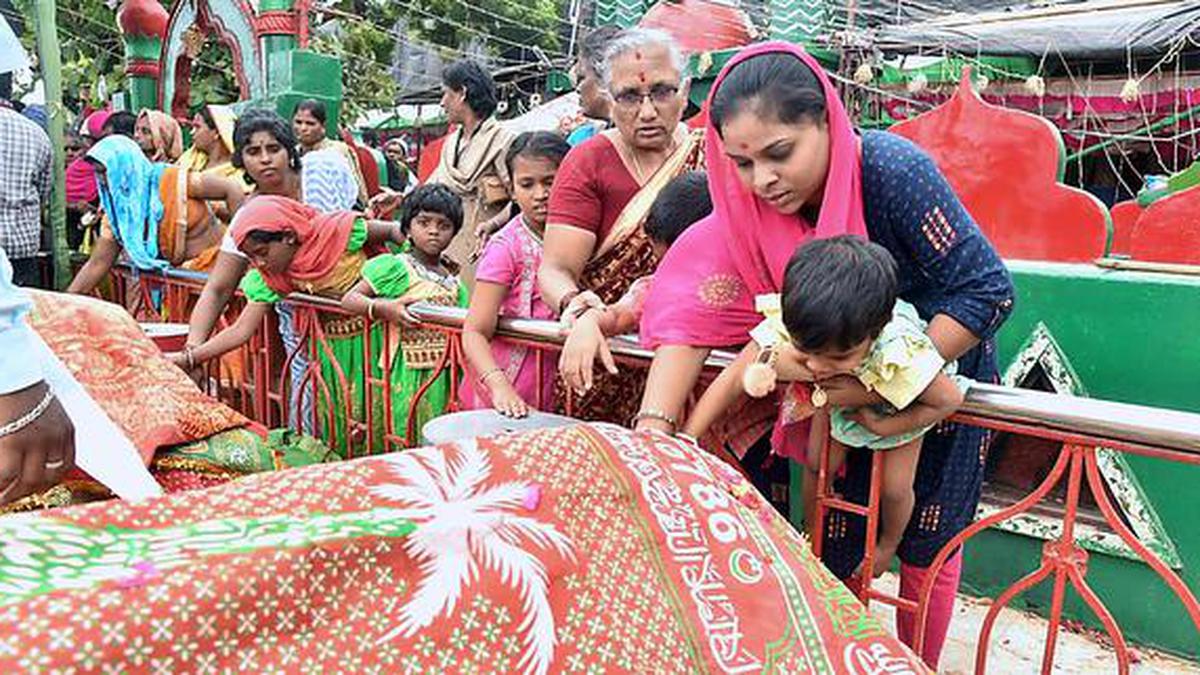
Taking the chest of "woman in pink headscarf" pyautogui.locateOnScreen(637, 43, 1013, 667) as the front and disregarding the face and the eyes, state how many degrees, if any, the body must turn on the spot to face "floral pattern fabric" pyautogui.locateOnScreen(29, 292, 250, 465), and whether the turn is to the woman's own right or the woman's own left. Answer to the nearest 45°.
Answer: approximately 45° to the woman's own right

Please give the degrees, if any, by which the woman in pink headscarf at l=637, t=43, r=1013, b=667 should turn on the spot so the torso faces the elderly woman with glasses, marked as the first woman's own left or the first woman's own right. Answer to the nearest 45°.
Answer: approximately 90° to the first woman's own right

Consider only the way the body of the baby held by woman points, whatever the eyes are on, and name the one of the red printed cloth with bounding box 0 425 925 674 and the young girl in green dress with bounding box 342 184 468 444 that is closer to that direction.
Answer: the red printed cloth

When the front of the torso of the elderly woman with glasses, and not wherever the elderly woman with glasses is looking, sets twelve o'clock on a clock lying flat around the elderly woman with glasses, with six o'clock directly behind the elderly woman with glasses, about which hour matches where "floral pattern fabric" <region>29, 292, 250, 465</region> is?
The floral pattern fabric is roughly at 3 o'clock from the elderly woman with glasses.

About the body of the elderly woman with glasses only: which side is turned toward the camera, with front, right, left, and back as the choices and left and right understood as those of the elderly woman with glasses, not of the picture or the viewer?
front

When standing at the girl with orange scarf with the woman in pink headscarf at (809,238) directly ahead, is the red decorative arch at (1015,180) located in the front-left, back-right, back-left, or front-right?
front-left

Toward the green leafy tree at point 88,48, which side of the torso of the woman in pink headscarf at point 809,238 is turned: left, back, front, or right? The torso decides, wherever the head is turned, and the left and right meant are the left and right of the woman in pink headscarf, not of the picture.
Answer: right

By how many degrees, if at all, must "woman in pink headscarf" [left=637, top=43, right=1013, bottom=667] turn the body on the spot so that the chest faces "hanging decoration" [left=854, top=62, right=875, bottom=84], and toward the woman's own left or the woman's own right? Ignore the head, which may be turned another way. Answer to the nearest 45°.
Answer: approximately 135° to the woman's own right

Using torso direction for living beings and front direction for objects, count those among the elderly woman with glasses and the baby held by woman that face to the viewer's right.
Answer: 0

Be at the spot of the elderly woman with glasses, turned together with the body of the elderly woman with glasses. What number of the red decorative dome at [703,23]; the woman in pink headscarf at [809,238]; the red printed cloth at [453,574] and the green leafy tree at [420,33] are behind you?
2

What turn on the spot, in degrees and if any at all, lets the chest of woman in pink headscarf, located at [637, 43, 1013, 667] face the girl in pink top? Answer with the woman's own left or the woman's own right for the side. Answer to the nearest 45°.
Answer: approximately 90° to the woman's own right

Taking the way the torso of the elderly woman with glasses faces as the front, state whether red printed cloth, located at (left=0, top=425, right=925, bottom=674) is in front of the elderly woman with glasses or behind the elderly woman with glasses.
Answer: in front

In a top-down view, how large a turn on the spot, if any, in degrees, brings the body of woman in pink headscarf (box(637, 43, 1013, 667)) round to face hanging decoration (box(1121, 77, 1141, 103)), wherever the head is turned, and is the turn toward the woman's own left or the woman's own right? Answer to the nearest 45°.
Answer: approximately 135° to the woman's own right

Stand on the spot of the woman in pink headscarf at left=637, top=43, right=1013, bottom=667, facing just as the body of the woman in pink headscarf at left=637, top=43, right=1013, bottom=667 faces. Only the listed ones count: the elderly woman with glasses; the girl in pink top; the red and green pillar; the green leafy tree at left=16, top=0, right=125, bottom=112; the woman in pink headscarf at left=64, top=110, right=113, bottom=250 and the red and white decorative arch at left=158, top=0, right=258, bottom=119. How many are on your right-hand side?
6

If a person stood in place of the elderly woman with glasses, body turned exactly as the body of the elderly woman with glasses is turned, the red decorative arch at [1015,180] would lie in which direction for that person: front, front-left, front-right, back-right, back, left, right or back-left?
back-left

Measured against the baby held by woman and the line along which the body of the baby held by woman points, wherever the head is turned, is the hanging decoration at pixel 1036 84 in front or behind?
behind

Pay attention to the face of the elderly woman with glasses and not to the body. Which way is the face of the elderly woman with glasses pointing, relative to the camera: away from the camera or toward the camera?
toward the camera

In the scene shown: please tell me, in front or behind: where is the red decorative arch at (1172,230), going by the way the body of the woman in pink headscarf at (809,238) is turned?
behind

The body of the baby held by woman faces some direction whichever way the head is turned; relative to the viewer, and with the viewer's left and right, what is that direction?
facing the viewer and to the left of the viewer
